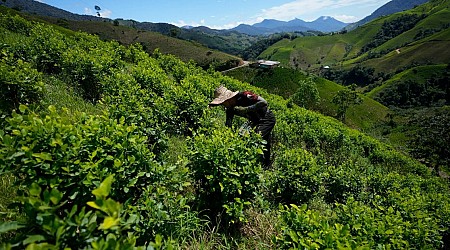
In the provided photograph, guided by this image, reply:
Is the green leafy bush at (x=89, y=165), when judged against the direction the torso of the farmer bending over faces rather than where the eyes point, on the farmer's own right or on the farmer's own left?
on the farmer's own left

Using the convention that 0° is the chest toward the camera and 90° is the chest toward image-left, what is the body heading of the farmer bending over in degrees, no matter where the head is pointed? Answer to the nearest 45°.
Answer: approximately 90°

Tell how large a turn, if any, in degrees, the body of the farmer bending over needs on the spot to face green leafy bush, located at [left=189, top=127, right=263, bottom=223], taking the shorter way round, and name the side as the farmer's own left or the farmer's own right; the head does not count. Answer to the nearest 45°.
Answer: approximately 90° to the farmer's own left

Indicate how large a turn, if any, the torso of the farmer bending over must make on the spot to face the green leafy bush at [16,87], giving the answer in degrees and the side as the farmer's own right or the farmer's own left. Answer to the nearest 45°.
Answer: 0° — they already face it
